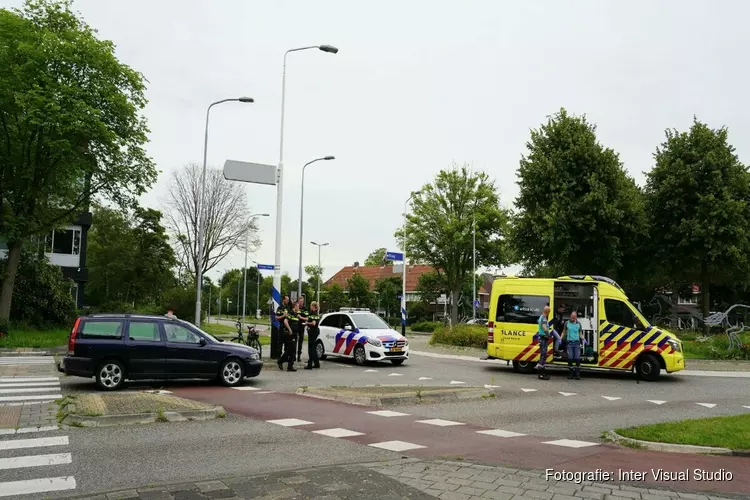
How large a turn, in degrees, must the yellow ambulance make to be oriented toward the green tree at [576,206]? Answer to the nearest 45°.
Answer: approximately 90° to its left

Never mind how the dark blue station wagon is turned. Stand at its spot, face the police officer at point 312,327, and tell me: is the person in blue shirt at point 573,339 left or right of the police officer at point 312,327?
right

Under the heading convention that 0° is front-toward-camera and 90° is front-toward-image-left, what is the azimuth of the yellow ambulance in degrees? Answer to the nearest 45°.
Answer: approximately 270°

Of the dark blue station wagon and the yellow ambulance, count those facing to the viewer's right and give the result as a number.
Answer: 2

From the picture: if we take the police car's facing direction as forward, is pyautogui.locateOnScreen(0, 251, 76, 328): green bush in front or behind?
behind

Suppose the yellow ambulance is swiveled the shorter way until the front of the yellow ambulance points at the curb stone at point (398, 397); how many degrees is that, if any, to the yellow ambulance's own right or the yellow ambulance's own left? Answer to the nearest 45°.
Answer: approximately 135° to the yellow ambulance's own right

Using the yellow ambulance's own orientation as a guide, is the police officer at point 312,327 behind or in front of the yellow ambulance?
behind

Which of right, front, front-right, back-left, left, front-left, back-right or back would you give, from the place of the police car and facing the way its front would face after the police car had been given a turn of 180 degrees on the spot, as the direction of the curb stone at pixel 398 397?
back-left

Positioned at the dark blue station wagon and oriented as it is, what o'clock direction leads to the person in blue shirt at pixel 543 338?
The person in blue shirt is roughly at 12 o'clock from the dark blue station wagon.

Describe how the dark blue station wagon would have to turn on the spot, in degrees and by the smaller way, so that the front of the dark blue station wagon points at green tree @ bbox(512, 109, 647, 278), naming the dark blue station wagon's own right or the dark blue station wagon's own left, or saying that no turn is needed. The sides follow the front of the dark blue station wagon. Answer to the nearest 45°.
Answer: approximately 45° to the dark blue station wagon's own left

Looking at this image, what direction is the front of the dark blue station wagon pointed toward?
to the viewer's right

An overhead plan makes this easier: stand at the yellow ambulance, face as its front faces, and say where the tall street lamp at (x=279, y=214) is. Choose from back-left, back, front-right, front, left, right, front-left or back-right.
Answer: back

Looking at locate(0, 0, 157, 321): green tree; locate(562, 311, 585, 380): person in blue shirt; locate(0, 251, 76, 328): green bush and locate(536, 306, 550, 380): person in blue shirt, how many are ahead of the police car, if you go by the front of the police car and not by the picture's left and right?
2
